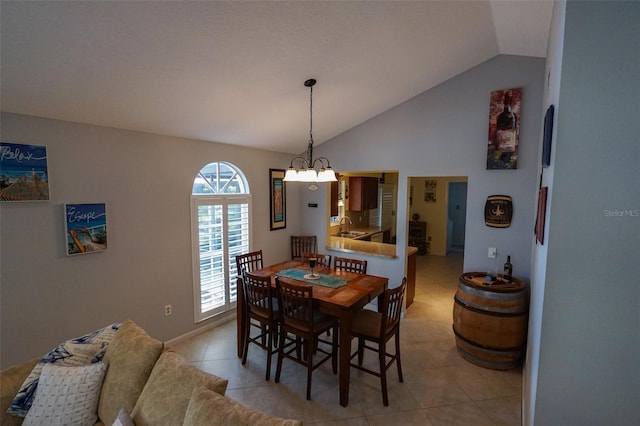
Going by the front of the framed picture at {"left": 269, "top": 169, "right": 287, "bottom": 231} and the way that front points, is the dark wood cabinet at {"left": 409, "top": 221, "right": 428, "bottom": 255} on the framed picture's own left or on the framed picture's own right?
on the framed picture's own left

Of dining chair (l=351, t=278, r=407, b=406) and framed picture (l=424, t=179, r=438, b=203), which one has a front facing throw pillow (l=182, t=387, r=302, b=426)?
the framed picture

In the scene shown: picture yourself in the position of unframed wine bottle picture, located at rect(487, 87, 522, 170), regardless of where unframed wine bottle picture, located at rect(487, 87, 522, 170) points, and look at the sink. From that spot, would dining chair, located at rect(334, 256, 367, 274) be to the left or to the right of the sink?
left

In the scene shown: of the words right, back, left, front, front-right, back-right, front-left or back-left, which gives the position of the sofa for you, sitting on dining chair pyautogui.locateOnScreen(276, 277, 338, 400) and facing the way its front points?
back

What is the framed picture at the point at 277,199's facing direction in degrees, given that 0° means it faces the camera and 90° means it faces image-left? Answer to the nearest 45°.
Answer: approximately 315°

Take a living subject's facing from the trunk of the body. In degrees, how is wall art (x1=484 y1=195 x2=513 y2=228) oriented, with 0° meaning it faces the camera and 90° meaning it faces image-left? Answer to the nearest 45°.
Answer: approximately 0°

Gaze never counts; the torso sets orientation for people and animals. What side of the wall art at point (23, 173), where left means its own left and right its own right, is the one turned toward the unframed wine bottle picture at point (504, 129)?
front

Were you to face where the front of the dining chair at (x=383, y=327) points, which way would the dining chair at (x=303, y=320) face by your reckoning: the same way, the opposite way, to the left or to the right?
to the right

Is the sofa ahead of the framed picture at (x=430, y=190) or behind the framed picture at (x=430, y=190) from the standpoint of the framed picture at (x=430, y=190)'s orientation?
ahead

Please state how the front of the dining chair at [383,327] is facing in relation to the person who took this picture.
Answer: facing away from the viewer and to the left of the viewer

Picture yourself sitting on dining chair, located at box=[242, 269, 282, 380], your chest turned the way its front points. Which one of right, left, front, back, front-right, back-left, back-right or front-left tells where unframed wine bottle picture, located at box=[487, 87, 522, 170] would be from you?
front-right

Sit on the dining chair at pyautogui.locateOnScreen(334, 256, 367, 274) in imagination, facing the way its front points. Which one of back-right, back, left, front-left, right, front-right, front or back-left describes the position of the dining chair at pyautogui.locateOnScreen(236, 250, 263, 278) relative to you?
front-right

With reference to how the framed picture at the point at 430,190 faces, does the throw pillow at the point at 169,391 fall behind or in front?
in front

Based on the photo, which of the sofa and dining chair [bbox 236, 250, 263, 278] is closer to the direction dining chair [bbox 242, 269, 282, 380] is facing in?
the dining chair

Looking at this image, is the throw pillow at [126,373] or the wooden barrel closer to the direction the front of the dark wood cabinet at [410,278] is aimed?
the wooden barrel
